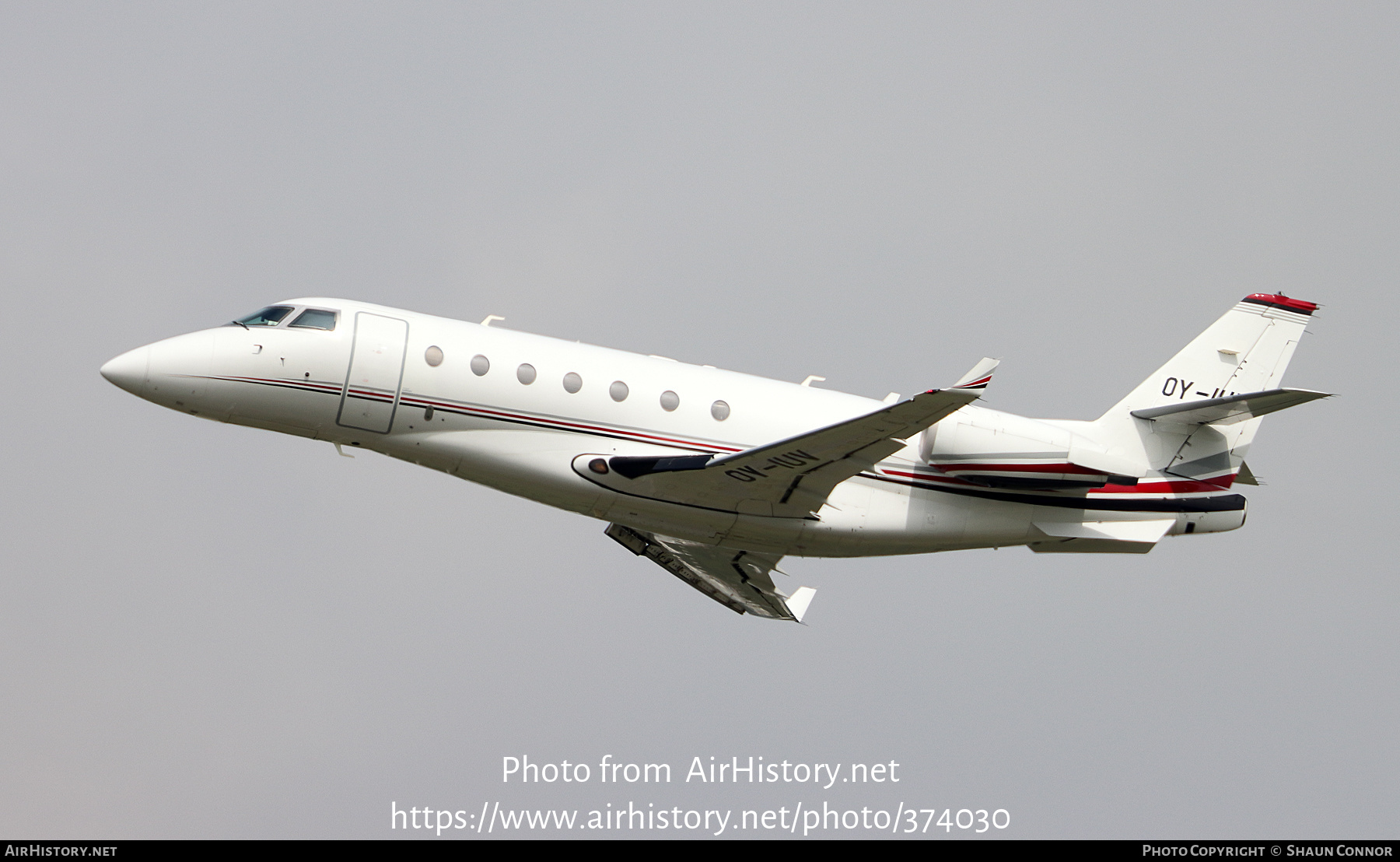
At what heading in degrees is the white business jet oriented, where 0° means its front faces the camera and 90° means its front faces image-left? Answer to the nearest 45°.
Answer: approximately 90°
